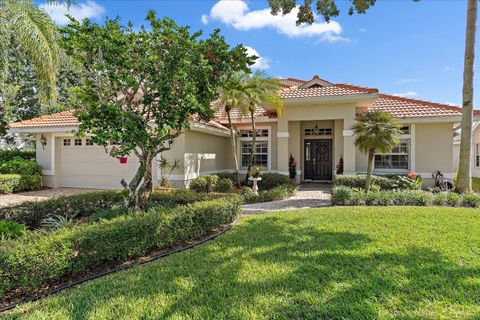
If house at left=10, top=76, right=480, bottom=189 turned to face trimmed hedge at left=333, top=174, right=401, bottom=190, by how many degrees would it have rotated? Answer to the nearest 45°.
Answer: approximately 45° to its left

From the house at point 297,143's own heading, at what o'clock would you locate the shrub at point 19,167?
The shrub is roughly at 3 o'clock from the house.

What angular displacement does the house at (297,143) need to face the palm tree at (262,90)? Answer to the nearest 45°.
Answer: approximately 45° to its right

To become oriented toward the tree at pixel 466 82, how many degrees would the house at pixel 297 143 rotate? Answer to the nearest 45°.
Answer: approximately 45° to its left

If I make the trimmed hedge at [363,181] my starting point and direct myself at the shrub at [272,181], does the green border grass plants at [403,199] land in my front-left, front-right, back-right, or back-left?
back-left

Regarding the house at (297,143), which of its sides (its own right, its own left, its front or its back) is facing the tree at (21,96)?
right

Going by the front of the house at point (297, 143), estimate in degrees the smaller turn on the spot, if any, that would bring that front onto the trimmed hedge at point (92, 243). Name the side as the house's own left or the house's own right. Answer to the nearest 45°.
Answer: approximately 45° to the house's own right

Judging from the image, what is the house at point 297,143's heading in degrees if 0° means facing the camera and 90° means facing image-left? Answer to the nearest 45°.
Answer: approximately 0°

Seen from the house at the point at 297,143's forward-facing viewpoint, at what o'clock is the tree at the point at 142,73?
The tree is roughly at 1 o'clock from the house.

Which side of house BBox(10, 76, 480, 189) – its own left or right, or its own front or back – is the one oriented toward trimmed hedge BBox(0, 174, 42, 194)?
right

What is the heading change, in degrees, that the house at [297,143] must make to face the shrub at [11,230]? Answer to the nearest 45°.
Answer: approximately 45° to its right

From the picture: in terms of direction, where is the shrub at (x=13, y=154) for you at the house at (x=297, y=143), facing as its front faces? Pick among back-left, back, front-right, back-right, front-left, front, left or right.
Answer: right

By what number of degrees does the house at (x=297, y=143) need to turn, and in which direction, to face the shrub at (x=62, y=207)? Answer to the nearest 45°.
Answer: approximately 45° to its right

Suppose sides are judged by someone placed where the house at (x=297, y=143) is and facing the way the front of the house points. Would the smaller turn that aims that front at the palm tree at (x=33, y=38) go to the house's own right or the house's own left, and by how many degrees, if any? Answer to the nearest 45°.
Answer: approximately 45° to the house's own right
